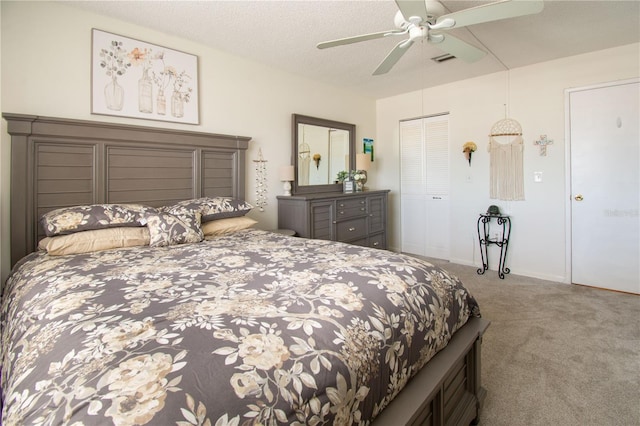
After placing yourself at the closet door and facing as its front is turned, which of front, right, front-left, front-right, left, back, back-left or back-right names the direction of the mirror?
front

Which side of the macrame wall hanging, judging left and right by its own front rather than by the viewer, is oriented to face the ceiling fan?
front

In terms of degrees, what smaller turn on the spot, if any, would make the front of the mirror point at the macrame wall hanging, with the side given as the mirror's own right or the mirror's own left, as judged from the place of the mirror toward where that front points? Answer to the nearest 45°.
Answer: approximately 45° to the mirror's own left

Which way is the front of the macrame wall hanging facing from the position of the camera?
facing the viewer

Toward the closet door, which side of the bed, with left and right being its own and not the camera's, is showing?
left

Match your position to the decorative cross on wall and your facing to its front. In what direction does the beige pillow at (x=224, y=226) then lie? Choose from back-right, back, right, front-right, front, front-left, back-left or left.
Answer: front-right

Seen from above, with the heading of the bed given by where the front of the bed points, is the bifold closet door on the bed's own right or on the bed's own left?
on the bed's own left

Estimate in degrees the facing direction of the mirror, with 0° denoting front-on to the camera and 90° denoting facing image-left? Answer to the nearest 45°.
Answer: approximately 315°

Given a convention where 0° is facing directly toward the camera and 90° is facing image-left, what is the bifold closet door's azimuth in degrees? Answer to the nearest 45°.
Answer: approximately 45°

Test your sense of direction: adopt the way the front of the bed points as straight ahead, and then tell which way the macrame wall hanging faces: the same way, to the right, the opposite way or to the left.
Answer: to the right

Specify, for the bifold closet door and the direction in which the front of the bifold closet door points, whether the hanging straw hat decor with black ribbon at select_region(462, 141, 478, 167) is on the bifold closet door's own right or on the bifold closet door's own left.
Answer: on the bifold closet door's own left

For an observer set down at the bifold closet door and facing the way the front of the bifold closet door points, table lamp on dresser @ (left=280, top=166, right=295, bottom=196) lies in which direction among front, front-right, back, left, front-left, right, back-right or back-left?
front

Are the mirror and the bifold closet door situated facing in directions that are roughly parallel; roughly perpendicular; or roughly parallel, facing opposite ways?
roughly perpendicular

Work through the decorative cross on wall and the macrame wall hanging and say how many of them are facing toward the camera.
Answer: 2

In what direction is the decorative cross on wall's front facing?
toward the camera

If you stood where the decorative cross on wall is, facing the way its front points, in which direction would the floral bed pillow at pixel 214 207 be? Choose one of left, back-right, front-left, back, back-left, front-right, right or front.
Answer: front-right

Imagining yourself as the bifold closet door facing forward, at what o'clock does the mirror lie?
The mirror is roughly at 12 o'clock from the bifold closet door.

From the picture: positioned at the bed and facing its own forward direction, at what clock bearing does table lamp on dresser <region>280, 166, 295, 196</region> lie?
The table lamp on dresser is roughly at 8 o'clock from the bed.
